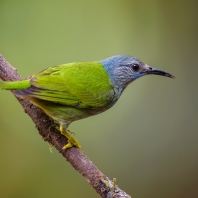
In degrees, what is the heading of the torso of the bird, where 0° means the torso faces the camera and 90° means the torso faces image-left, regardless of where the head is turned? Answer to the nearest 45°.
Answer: approximately 270°
